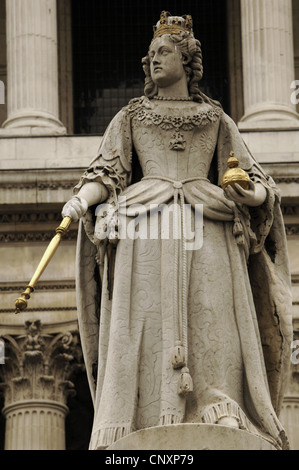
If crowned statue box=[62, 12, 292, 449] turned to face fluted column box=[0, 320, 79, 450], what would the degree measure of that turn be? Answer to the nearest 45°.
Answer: approximately 180°

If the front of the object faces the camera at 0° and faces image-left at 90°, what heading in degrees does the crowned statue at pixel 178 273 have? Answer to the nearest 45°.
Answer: approximately 0°

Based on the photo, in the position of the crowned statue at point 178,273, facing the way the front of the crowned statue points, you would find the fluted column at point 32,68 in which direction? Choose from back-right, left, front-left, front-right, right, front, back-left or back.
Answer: back
